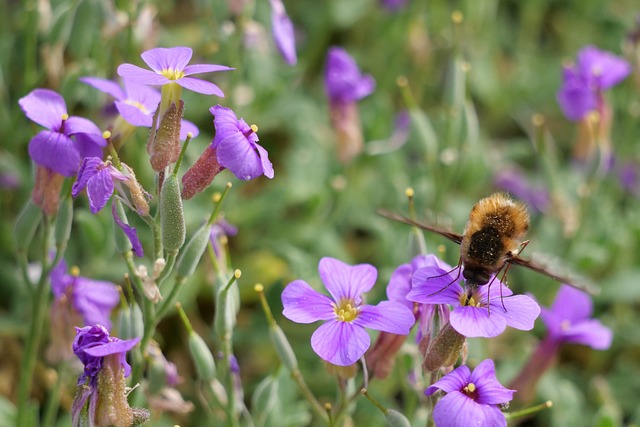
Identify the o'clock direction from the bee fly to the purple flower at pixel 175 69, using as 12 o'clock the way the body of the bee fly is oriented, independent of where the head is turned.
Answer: The purple flower is roughly at 3 o'clock from the bee fly.

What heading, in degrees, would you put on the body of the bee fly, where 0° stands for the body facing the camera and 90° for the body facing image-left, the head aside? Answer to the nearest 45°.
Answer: approximately 0°

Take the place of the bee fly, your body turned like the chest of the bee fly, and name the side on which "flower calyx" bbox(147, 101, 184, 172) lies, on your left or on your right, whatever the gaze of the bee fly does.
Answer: on your right

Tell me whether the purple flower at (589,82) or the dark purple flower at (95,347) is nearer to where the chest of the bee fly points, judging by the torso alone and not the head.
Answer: the dark purple flower

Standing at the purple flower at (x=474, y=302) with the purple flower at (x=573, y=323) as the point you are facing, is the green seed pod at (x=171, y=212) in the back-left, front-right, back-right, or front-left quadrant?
back-left

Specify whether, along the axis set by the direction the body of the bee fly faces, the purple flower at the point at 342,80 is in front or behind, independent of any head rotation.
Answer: behind

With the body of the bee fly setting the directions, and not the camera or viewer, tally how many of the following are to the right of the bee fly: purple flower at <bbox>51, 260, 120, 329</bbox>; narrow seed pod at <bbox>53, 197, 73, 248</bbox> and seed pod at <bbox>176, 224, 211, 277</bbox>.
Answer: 3

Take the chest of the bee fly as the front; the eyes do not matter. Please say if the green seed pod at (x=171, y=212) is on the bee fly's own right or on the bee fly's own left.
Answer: on the bee fly's own right
